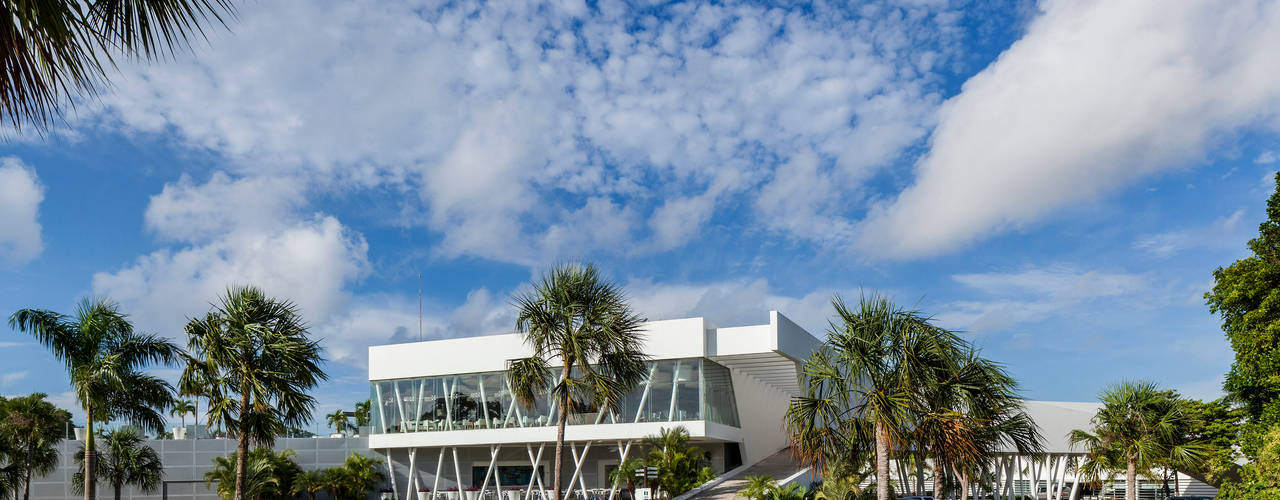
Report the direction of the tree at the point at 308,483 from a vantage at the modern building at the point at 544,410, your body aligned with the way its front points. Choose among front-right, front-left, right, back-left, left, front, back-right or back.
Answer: right

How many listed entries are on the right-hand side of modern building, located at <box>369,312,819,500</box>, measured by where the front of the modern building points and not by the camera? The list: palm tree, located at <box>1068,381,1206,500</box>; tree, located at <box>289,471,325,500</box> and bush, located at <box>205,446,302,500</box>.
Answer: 2

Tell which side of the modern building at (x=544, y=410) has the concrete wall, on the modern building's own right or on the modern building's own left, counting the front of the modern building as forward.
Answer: on the modern building's own right

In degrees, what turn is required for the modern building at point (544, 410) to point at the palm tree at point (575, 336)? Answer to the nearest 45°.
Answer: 0° — it already faces it

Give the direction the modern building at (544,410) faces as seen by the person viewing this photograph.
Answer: facing the viewer
